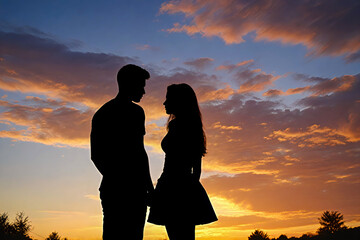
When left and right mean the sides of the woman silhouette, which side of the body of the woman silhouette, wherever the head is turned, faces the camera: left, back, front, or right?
left

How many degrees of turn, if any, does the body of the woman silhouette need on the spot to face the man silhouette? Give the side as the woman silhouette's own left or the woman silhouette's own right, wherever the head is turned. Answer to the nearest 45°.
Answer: approximately 45° to the woman silhouette's own left
